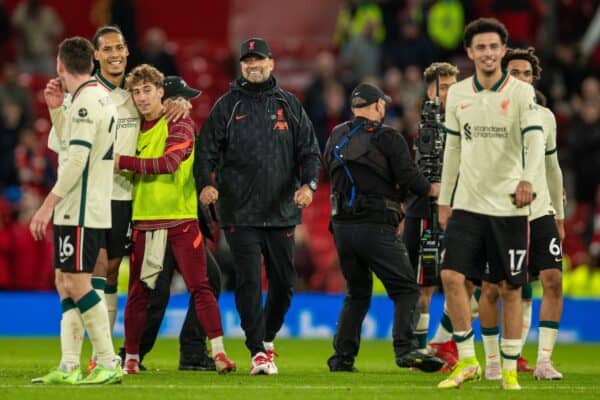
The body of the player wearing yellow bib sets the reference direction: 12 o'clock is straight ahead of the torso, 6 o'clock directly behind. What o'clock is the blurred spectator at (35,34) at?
The blurred spectator is roughly at 4 o'clock from the player wearing yellow bib.

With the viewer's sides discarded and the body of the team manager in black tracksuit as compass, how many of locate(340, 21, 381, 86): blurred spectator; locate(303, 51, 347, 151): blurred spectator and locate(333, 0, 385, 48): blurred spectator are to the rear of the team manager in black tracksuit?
3

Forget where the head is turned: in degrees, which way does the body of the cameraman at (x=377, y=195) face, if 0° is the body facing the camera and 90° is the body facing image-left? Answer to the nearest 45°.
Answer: approximately 225°

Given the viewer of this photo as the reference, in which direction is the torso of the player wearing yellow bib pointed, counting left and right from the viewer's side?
facing the viewer and to the left of the viewer

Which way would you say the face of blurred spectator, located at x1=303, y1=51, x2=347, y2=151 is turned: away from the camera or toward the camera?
toward the camera

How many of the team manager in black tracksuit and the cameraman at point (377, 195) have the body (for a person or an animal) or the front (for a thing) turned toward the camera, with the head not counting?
1

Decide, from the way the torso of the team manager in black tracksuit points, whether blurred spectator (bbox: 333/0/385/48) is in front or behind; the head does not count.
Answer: behind

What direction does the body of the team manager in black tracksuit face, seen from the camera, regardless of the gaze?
toward the camera

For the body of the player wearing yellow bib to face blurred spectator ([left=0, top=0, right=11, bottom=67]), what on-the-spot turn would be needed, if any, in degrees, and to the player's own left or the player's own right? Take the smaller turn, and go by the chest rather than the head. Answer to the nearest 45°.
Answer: approximately 135° to the player's own right

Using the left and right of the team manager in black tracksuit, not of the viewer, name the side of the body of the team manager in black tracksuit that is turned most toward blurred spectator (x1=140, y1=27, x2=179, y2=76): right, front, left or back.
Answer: back

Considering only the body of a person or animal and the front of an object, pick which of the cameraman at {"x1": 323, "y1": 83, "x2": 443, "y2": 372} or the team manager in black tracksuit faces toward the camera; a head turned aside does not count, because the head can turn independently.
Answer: the team manager in black tracksuit

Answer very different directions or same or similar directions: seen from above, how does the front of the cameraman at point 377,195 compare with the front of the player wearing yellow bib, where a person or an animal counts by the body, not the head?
very different directions

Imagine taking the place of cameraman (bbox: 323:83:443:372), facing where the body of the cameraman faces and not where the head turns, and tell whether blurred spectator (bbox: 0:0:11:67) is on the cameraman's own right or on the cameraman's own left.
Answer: on the cameraman's own left

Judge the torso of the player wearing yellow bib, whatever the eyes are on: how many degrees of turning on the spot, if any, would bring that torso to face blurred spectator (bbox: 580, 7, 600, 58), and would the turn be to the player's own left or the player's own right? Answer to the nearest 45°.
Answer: approximately 180°
